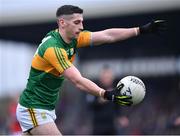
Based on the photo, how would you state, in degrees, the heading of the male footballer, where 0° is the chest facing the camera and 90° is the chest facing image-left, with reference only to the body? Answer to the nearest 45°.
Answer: approximately 270°
